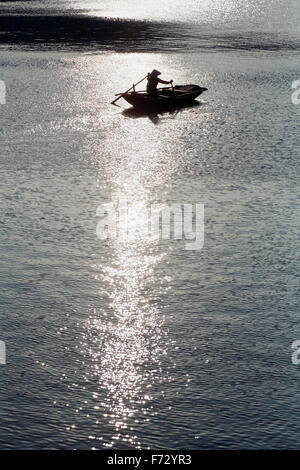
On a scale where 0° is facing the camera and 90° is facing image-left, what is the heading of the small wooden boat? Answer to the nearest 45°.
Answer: approximately 270°

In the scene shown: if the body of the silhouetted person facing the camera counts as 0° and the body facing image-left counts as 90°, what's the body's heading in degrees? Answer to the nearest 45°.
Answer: approximately 270°
